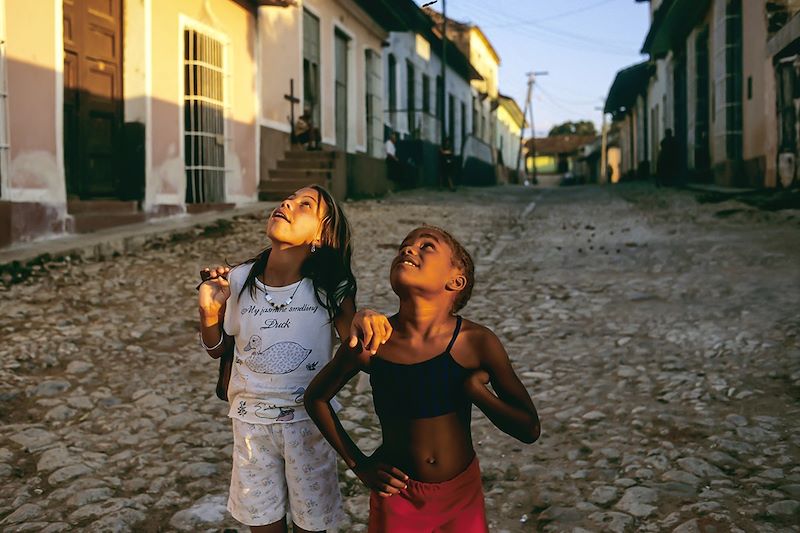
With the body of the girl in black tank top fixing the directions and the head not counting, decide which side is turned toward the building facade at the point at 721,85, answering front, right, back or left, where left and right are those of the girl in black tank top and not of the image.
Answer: back

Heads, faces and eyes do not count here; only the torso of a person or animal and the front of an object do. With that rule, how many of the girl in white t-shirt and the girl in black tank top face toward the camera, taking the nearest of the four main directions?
2

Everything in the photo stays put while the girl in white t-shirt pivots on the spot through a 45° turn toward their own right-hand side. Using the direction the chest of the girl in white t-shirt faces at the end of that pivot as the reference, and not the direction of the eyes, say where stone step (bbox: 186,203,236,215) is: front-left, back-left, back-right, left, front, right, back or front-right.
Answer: back-right

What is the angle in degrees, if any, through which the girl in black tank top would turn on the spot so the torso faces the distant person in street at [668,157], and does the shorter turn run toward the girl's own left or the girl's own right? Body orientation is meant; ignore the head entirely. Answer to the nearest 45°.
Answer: approximately 180°

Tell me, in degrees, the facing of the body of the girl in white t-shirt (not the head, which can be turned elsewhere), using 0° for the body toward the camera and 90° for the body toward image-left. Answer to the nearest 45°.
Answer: approximately 0°

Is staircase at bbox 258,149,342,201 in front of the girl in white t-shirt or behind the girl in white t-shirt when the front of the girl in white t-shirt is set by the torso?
behind

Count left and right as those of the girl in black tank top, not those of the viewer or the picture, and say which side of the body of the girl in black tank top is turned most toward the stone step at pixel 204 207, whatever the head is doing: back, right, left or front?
back

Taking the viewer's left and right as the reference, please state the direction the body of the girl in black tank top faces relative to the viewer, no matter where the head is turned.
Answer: facing the viewer

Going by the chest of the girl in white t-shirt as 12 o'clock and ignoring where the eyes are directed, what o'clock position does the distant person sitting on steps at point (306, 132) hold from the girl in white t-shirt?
The distant person sitting on steps is roughly at 6 o'clock from the girl in white t-shirt.
